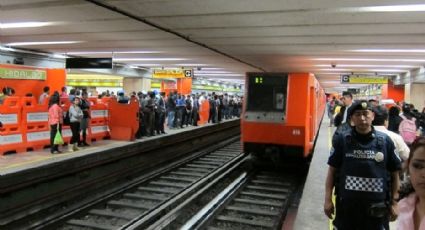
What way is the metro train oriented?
toward the camera

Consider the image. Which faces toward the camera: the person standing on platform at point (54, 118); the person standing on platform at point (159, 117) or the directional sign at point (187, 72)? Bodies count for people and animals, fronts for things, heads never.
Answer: the directional sign

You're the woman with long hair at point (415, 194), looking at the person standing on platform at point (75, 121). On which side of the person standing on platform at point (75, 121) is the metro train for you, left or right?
right

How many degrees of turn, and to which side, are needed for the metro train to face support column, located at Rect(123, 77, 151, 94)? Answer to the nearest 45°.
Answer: approximately 135° to its right

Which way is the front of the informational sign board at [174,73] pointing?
toward the camera

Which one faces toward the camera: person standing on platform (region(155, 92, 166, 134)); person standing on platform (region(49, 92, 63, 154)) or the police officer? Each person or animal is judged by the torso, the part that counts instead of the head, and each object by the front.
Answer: the police officer

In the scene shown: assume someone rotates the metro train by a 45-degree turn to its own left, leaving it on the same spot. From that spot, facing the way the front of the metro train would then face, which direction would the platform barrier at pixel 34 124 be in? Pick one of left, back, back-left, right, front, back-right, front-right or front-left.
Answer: back-right

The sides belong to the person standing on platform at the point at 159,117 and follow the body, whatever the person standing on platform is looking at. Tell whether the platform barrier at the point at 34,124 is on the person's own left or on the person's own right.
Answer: on the person's own right

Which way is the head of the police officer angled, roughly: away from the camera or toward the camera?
toward the camera

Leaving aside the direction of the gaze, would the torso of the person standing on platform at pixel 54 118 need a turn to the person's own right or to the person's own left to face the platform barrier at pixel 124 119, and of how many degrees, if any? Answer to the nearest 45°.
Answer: approximately 45° to the person's own left

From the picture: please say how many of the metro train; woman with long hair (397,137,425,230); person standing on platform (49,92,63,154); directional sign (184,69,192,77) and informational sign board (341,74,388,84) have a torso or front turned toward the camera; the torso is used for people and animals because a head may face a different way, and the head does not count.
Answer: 4

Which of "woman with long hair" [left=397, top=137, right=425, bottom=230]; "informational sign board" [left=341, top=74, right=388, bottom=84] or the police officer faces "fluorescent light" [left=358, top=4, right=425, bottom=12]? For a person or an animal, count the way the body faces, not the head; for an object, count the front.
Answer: the informational sign board

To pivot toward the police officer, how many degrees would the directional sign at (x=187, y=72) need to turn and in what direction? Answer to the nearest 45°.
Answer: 0° — it already faces them
